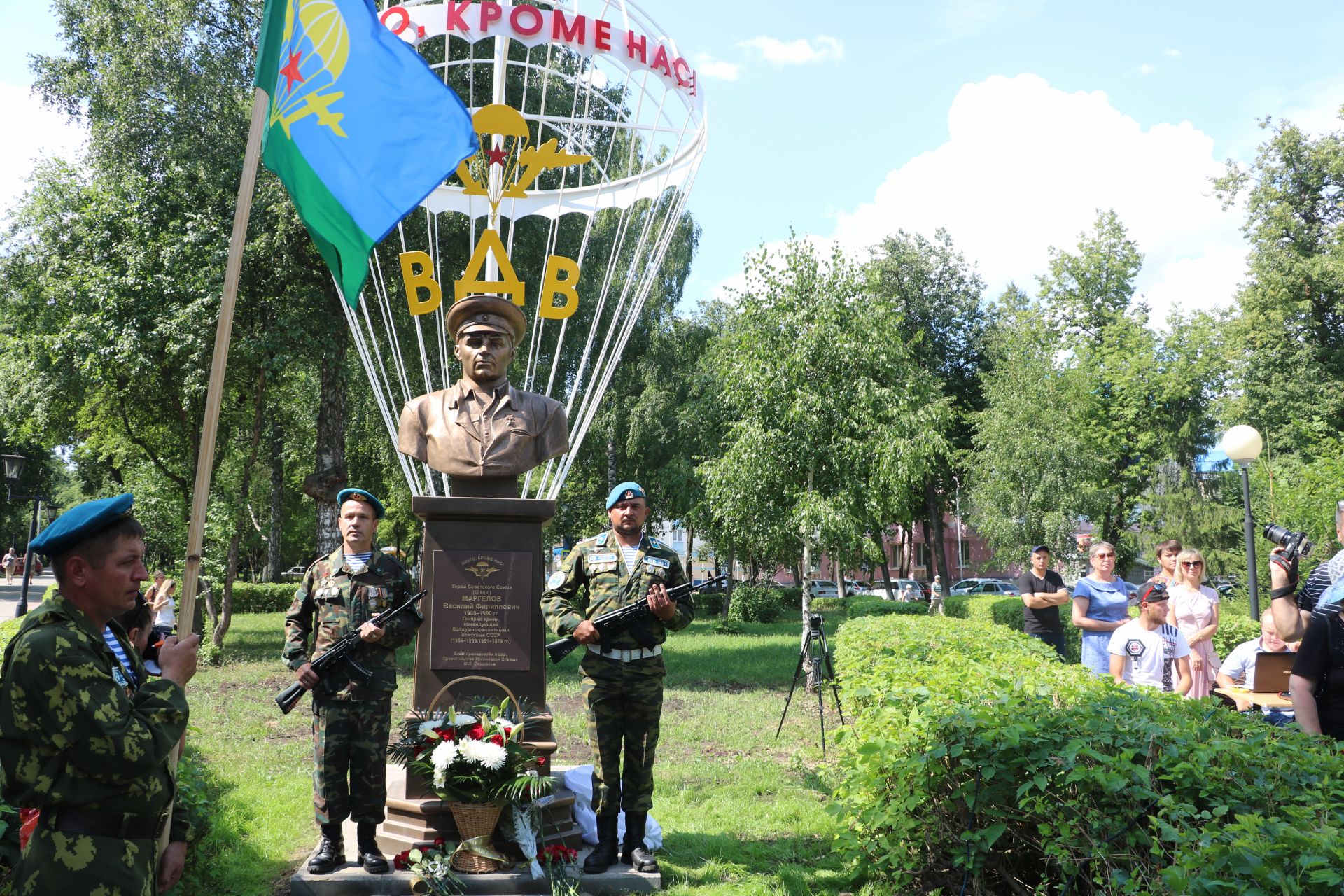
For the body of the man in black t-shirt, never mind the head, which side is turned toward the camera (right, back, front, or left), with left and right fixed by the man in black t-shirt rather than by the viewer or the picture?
front

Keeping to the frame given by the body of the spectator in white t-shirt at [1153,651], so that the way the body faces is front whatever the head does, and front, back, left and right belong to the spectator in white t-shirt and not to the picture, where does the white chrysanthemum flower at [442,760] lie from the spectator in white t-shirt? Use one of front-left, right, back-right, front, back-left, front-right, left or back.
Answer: front-right

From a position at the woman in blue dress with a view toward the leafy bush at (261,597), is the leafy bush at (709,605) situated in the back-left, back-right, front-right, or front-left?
front-right

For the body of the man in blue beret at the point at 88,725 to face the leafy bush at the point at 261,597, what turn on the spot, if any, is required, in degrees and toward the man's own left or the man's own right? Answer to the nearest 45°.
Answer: approximately 90° to the man's own left

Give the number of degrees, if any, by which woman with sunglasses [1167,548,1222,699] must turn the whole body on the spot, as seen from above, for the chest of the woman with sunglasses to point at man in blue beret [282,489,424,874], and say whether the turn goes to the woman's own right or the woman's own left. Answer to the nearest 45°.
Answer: approximately 45° to the woman's own right

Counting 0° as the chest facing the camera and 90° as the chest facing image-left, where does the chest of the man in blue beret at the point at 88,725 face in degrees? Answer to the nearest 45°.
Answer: approximately 270°

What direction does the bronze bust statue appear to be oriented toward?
toward the camera

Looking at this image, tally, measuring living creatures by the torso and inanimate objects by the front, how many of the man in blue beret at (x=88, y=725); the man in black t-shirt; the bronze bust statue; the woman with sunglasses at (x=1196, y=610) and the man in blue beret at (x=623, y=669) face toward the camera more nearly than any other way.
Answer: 4

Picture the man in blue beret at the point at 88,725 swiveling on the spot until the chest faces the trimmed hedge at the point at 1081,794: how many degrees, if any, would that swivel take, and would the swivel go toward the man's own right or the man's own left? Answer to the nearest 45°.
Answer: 0° — they already face it
